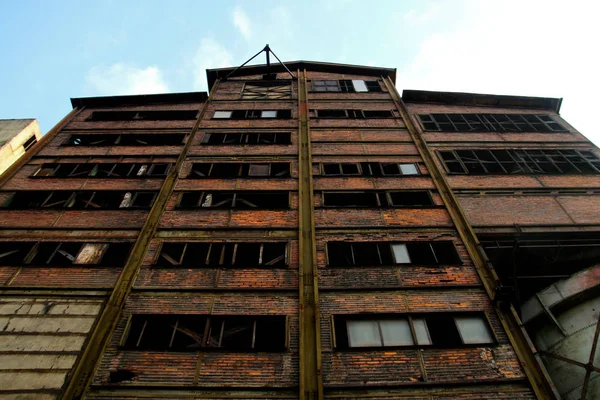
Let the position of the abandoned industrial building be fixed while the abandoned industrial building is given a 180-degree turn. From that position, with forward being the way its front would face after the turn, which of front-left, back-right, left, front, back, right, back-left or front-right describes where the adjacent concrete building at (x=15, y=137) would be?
left

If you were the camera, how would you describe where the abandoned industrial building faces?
facing the viewer
